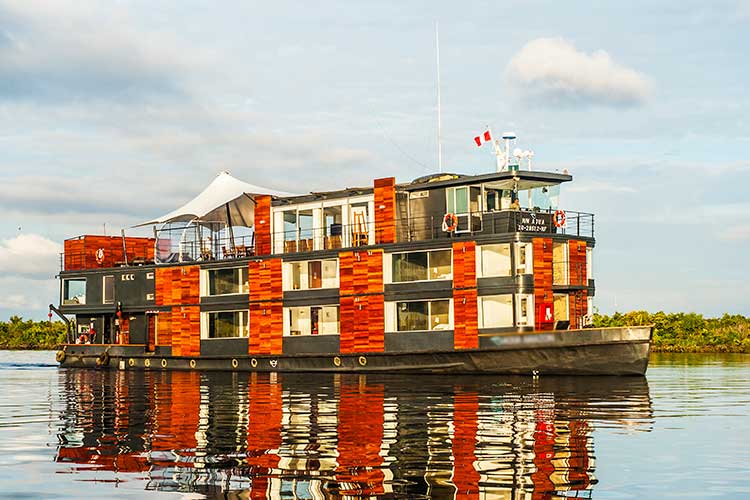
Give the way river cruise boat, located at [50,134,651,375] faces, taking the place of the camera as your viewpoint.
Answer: facing the viewer and to the right of the viewer
